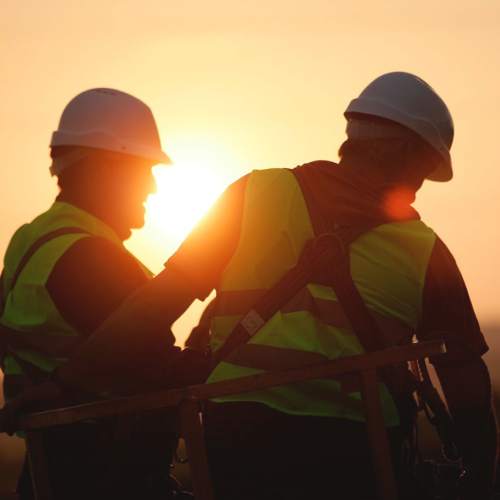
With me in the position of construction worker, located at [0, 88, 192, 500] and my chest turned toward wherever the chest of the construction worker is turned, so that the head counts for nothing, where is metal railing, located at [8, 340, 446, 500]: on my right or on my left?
on my right

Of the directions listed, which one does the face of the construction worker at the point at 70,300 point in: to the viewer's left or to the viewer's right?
to the viewer's right

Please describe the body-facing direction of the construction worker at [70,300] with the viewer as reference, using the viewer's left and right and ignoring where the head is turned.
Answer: facing away from the viewer and to the right of the viewer

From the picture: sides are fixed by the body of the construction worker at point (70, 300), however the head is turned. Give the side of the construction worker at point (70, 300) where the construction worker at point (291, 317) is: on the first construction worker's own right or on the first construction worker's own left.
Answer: on the first construction worker's own right
